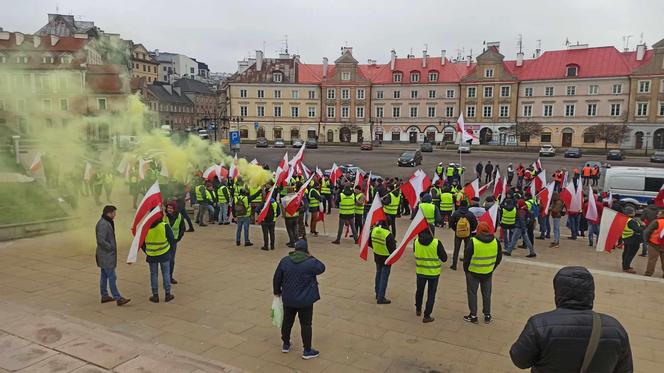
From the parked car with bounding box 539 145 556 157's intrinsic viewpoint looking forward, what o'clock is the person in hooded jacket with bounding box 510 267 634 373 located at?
The person in hooded jacket is roughly at 12 o'clock from the parked car.

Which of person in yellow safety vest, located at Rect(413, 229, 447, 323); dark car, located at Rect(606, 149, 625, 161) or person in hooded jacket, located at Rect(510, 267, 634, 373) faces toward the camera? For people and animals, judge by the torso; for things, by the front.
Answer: the dark car

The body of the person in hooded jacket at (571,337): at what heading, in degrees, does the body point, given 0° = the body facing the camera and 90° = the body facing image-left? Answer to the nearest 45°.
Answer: approximately 180°

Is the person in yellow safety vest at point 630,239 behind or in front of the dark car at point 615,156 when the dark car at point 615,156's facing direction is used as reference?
in front

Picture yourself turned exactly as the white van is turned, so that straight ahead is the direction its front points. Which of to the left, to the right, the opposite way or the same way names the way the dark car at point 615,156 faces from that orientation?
to the right

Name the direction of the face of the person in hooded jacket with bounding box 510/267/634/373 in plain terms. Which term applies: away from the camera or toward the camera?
away from the camera

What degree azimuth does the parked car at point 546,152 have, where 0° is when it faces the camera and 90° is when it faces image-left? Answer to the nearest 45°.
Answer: approximately 0°

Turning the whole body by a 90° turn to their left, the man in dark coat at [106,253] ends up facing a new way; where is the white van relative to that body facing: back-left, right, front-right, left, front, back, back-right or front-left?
right

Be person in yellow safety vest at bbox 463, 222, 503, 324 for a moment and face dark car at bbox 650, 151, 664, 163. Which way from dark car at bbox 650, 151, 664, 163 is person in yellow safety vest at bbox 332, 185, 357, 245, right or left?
left

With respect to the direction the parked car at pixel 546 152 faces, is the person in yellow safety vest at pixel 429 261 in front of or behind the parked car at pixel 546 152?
in front

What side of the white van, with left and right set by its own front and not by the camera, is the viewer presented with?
right

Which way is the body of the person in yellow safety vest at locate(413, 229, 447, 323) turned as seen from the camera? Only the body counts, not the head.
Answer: away from the camera

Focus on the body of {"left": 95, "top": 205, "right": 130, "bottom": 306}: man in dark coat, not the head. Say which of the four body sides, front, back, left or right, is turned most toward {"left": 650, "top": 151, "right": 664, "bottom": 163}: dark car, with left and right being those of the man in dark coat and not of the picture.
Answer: front

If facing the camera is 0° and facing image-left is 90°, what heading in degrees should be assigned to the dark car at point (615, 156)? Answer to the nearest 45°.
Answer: approximately 0°

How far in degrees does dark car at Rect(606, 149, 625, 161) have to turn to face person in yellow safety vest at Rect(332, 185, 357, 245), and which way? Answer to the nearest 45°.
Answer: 0° — it already faces them

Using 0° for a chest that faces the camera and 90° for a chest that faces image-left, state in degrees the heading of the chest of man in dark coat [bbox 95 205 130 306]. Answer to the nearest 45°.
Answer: approximately 270°

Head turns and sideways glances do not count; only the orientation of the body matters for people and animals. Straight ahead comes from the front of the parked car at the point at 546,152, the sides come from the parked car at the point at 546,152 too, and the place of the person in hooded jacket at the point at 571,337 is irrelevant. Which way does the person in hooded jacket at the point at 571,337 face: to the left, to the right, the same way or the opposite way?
the opposite way

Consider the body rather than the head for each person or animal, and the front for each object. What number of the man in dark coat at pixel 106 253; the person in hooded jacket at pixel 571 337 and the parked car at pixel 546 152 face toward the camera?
1

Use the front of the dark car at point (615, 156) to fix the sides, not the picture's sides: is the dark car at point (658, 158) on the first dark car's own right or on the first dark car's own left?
on the first dark car's own left
